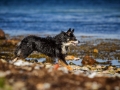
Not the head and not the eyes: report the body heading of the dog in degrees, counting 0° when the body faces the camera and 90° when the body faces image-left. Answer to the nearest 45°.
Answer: approximately 270°
